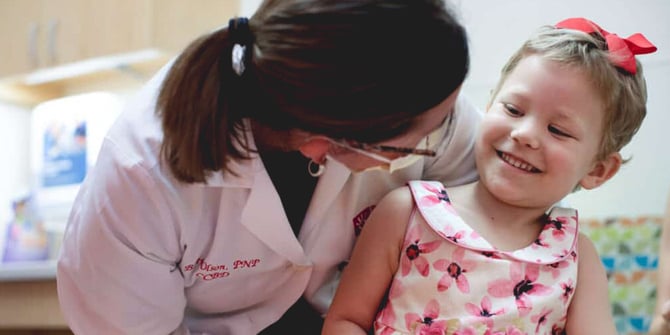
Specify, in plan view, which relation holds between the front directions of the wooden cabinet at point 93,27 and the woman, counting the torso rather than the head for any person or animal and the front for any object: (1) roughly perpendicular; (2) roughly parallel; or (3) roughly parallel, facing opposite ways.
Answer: roughly perpendicular

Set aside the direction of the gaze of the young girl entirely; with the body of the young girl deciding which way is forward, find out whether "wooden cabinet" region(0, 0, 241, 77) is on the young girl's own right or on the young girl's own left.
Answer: on the young girl's own right

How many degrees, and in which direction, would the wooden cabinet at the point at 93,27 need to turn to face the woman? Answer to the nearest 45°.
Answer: approximately 45° to its left

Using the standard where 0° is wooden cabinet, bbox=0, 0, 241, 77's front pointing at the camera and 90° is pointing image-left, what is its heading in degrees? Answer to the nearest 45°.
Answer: approximately 45°

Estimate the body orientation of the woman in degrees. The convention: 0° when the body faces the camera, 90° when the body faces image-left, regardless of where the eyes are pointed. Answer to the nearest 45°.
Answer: approximately 315°

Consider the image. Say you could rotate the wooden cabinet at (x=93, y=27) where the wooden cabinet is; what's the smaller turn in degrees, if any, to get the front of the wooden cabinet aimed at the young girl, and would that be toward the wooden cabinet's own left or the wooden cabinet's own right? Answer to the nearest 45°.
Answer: approximately 45° to the wooden cabinet's own left

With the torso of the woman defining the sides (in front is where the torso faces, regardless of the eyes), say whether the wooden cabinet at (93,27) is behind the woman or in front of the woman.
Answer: behind
